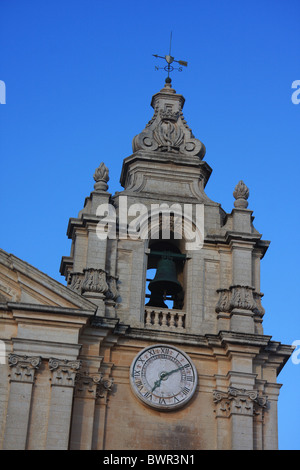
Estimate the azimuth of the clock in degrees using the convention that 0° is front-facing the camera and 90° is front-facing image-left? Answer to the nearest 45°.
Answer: approximately 0°
